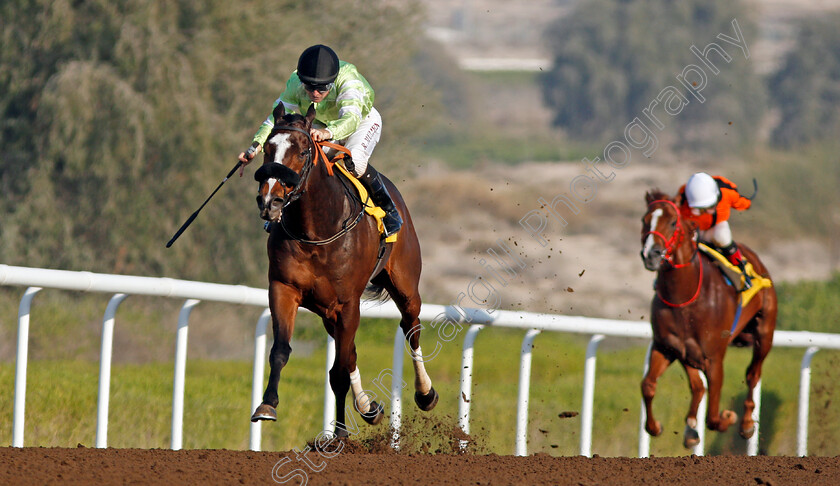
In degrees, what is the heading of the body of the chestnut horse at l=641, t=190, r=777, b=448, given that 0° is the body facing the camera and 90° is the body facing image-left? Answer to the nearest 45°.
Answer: approximately 45°

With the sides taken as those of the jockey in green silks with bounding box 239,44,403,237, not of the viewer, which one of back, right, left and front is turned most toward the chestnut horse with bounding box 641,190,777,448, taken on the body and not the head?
back

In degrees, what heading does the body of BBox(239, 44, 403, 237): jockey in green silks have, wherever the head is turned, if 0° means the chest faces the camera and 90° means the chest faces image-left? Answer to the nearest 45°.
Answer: approximately 45°

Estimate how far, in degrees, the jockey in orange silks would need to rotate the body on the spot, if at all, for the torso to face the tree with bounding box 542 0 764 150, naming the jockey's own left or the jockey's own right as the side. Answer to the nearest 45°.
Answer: approximately 135° to the jockey's own right

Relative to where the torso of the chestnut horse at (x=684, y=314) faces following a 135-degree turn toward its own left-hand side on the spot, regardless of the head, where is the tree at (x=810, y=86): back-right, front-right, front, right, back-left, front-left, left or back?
left

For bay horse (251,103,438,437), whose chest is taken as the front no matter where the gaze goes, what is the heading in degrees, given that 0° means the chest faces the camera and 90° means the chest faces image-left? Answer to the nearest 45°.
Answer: approximately 45°

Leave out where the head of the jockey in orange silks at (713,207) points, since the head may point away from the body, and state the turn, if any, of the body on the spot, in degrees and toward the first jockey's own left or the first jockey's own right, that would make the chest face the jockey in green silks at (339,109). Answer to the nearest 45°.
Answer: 0° — they already face them

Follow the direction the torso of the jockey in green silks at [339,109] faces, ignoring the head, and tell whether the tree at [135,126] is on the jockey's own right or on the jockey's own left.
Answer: on the jockey's own right
